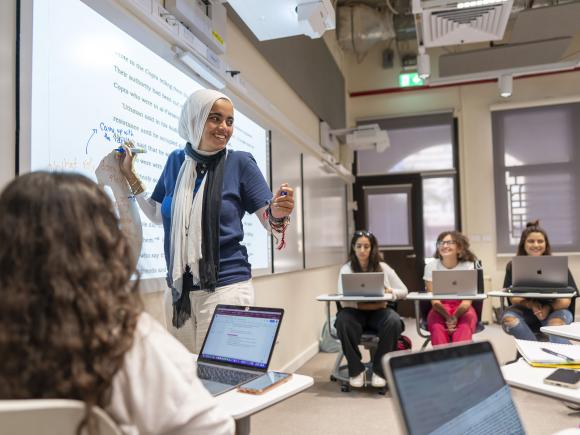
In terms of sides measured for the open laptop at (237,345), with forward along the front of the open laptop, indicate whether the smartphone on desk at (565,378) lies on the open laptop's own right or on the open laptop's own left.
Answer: on the open laptop's own left

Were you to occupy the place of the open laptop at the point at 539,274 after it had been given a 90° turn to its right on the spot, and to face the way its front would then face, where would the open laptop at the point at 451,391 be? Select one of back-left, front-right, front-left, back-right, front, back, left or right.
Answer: right

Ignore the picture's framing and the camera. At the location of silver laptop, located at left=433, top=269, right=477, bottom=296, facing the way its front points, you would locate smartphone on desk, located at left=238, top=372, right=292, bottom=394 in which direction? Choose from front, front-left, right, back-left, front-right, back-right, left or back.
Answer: back

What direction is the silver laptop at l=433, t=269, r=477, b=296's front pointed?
away from the camera

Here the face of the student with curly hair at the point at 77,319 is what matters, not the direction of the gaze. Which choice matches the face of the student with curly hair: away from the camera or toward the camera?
away from the camera

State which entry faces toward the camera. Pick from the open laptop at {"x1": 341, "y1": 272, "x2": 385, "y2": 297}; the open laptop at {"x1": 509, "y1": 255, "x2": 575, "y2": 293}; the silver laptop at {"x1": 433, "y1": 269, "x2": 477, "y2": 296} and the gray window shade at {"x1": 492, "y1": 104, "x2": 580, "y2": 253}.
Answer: the gray window shade

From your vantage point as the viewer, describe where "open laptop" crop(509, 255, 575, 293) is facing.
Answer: facing away from the viewer

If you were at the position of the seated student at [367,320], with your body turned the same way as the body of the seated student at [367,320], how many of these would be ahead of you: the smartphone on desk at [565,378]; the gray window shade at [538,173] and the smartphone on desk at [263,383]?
2

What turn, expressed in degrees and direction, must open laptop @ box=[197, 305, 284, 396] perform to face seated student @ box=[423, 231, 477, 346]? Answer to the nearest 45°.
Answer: approximately 180°

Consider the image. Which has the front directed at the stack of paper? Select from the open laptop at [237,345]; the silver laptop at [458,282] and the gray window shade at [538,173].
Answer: the gray window shade
